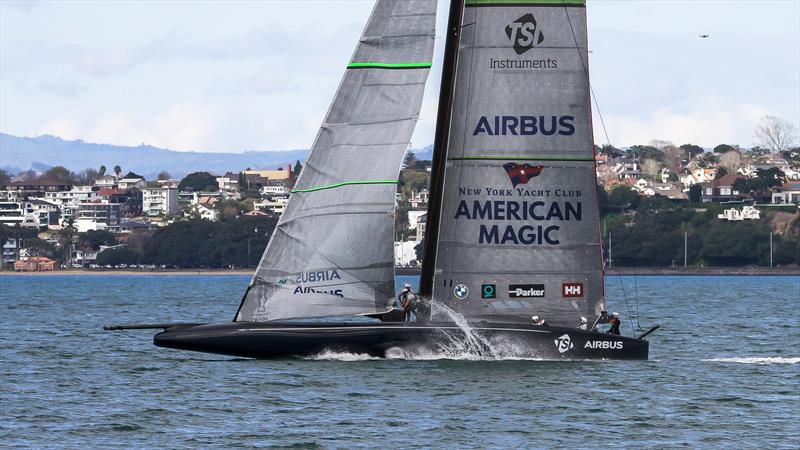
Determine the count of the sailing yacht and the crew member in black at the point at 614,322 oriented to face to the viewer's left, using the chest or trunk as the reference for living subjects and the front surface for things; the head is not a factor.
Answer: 2

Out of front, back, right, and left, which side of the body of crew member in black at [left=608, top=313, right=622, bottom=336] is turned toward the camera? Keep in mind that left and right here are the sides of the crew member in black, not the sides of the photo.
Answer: left

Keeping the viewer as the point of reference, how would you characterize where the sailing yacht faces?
facing to the left of the viewer

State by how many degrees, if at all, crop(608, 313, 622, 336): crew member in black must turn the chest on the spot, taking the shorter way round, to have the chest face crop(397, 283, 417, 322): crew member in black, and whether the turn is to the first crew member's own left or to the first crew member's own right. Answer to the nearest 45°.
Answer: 0° — they already face them
